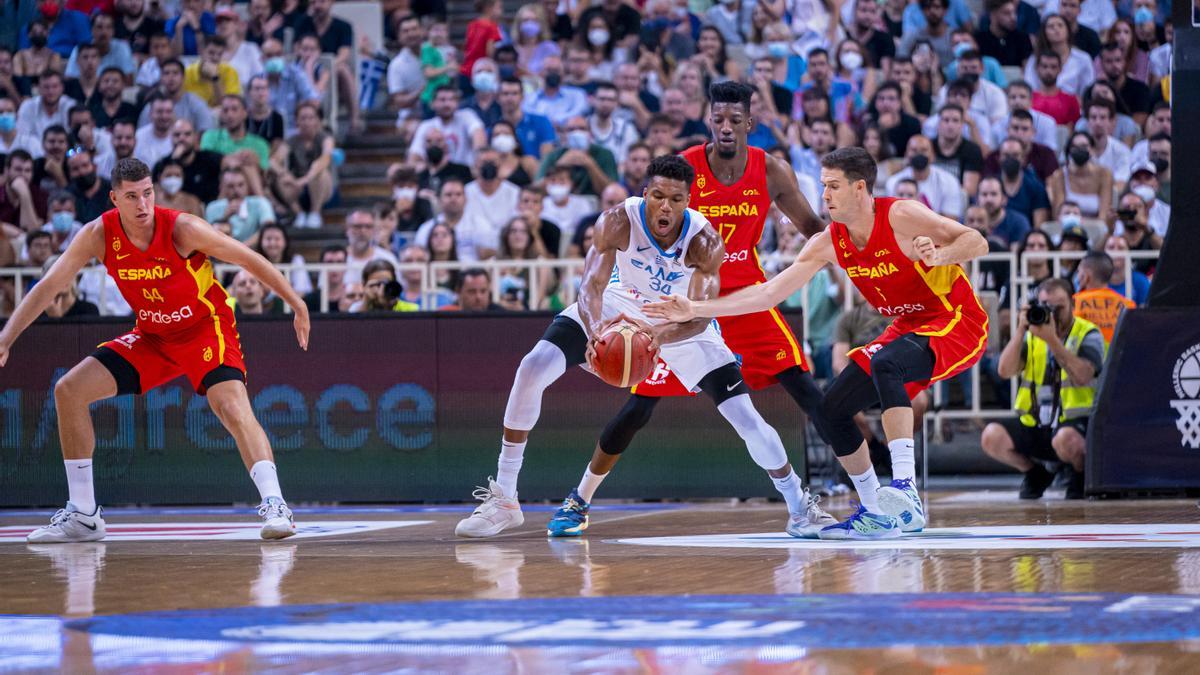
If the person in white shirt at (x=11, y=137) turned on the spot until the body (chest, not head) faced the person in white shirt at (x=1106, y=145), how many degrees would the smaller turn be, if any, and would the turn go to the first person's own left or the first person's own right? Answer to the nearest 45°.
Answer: approximately 45° to the first person's own left

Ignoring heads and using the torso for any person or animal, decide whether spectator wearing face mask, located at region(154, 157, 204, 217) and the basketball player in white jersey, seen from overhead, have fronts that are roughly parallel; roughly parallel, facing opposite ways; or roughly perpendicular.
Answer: roughly parallel

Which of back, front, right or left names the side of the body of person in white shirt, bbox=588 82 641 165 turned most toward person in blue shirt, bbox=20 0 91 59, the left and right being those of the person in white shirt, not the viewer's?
right

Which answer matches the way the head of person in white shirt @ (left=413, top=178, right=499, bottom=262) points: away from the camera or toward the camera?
toward the camera

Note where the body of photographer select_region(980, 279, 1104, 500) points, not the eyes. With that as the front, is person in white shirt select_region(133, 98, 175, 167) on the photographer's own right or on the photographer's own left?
on the photographer's own right

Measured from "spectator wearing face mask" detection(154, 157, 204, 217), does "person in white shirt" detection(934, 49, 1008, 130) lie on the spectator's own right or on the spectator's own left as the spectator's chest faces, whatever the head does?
on the spectator's own left

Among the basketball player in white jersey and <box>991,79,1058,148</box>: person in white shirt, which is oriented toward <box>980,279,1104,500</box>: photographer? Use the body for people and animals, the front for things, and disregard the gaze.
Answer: the person in white shirt

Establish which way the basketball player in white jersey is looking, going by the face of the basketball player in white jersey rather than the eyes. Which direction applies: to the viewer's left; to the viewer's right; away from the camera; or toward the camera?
toward the camera

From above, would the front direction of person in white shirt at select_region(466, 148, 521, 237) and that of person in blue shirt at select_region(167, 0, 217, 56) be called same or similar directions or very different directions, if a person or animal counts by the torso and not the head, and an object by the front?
same or similar directions

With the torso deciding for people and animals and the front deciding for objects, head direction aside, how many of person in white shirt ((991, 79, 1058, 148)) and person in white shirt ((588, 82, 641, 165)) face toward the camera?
2

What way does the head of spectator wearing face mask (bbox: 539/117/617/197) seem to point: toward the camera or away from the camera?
toward the camera

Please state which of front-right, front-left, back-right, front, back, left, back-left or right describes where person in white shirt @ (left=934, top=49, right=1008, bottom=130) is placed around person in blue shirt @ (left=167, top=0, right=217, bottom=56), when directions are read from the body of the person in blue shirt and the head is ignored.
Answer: front-left

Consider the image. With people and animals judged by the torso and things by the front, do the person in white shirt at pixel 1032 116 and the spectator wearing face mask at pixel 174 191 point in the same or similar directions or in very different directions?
same or similar directions

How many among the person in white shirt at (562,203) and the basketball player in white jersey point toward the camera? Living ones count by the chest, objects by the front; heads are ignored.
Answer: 2

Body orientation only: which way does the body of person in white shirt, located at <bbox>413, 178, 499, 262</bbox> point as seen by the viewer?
toward the camera

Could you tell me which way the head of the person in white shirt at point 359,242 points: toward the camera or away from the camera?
toward the camera

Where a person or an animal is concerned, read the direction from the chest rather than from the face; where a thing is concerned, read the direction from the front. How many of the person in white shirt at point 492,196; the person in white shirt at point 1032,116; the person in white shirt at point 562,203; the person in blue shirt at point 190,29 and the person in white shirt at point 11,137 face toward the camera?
5

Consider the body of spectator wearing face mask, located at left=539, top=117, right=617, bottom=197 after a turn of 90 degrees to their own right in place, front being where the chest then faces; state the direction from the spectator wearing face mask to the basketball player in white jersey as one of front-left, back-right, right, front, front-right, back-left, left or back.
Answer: left

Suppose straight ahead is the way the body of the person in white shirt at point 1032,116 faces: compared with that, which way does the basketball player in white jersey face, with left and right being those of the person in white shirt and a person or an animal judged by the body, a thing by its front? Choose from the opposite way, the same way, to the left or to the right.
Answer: the same way

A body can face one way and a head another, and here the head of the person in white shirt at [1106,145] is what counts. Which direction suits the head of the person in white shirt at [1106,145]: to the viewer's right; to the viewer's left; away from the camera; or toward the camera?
toward the camera

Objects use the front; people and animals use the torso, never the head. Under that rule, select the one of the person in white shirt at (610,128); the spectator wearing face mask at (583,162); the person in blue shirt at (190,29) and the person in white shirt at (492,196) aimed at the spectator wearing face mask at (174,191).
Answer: the person in blue shirt

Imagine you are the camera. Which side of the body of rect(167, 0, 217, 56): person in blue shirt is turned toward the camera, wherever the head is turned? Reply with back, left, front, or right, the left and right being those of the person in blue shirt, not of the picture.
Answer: front
